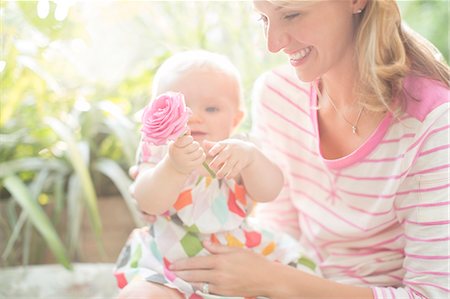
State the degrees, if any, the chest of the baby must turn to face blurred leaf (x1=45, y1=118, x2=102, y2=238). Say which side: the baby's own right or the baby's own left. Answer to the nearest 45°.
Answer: approximately 135° to the baby's own right

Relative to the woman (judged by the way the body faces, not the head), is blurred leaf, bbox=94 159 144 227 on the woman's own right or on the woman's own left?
on the woman's own right

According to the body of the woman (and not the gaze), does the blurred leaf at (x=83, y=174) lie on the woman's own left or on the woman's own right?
on the woman's own right

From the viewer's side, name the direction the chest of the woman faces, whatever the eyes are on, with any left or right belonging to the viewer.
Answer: facing the viewer and to the left of the viewer

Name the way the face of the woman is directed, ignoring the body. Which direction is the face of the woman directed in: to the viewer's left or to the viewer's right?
to the viewer's left

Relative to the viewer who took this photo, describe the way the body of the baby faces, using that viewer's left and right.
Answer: facing the viewer

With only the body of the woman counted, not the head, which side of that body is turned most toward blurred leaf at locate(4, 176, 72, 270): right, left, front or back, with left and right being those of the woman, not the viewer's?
right
